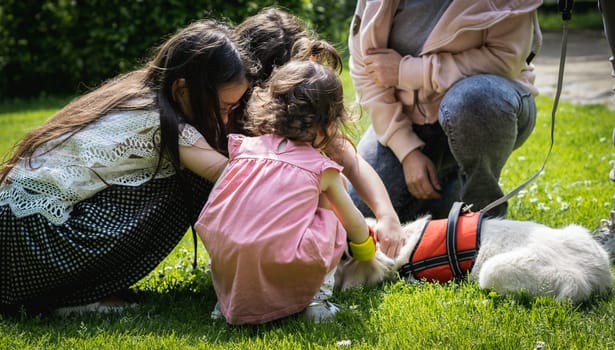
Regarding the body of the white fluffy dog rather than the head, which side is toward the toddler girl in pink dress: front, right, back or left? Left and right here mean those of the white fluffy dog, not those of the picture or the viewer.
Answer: front

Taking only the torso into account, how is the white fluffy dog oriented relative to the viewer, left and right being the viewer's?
facing to the left of the viewer

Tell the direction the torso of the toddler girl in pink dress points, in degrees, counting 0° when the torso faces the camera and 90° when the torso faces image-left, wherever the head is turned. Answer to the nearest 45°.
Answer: approximately 225°

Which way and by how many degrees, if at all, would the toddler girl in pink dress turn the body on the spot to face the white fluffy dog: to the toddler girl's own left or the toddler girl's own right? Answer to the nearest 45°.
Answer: approximately 45° to the toddler girl's own right

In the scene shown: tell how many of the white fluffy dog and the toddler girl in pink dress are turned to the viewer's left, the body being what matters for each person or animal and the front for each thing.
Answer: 1
